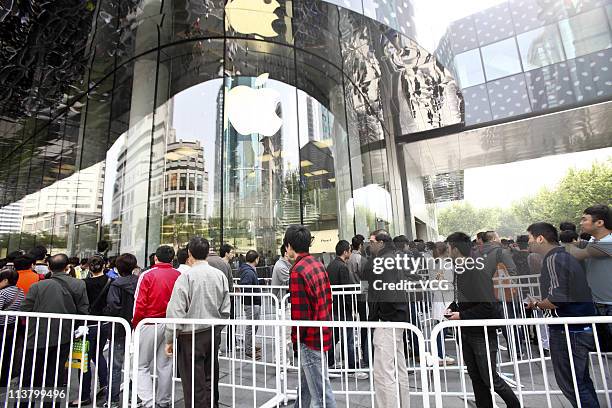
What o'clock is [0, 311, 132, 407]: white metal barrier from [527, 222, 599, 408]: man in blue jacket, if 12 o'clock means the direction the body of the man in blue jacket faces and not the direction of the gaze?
The white metal barrier is roughly at 11 o'clock from the man in blue jacket.

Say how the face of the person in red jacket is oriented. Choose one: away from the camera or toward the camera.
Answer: away from the camera

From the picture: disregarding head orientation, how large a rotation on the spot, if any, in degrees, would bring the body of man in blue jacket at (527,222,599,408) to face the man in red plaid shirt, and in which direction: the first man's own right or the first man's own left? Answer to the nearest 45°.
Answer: approximately 45° to the first man's own left

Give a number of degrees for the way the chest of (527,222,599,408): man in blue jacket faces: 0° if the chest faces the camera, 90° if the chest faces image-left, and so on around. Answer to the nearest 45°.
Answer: approximately 90°

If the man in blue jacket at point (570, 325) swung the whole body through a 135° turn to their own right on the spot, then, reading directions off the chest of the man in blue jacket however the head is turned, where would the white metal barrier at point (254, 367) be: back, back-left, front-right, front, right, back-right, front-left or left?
back

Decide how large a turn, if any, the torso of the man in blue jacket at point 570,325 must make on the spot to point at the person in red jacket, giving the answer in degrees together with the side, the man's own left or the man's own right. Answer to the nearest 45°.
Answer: approximately 45° to the man's own left

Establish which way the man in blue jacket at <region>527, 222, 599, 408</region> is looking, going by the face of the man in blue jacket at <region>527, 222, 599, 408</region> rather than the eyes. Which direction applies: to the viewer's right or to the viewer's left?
to the viewer's left
